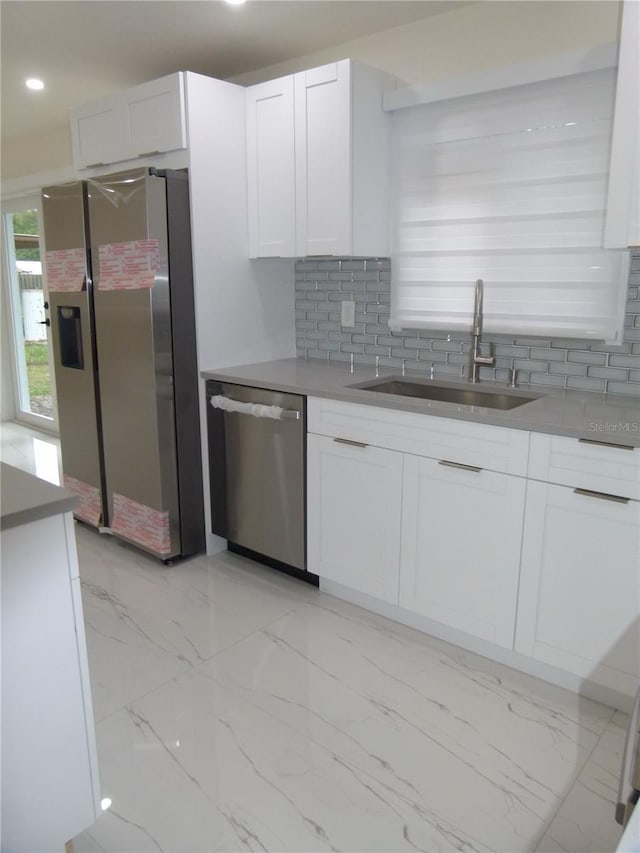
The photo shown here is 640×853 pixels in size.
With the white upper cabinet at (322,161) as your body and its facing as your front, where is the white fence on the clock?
The white fence is roughly at 3 o'clock from the white upper cabinet.

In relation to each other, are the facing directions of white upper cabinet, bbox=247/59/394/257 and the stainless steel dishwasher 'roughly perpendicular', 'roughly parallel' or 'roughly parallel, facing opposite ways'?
roughly parallel

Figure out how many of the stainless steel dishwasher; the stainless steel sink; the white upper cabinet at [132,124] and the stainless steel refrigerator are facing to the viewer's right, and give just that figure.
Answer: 0

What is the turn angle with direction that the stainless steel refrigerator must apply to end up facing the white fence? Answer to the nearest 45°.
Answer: approximately 135° to its right

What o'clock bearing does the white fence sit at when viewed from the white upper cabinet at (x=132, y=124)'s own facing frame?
The white fence is roughly at 4 o'clock from the white upper cabinet.

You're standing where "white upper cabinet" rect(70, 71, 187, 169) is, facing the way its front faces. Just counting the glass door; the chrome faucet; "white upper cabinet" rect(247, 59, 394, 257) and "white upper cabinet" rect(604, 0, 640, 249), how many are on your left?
3

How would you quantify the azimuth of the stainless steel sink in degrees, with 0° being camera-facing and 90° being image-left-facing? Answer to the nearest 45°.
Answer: approximately 45°

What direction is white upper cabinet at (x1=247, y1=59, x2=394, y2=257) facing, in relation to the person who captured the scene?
facing the viewer and to the left of the viewer

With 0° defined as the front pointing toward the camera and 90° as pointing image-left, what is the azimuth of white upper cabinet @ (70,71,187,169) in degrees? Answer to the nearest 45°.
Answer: approximately 45°

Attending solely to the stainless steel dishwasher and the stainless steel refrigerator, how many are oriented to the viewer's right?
0

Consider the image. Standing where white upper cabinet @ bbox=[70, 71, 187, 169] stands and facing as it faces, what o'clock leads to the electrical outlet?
The electrical outlet is roughly at 8 o'clock from the white upper cabinet.

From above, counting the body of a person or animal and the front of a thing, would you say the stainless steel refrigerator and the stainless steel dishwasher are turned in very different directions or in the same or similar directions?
same or similar directions
